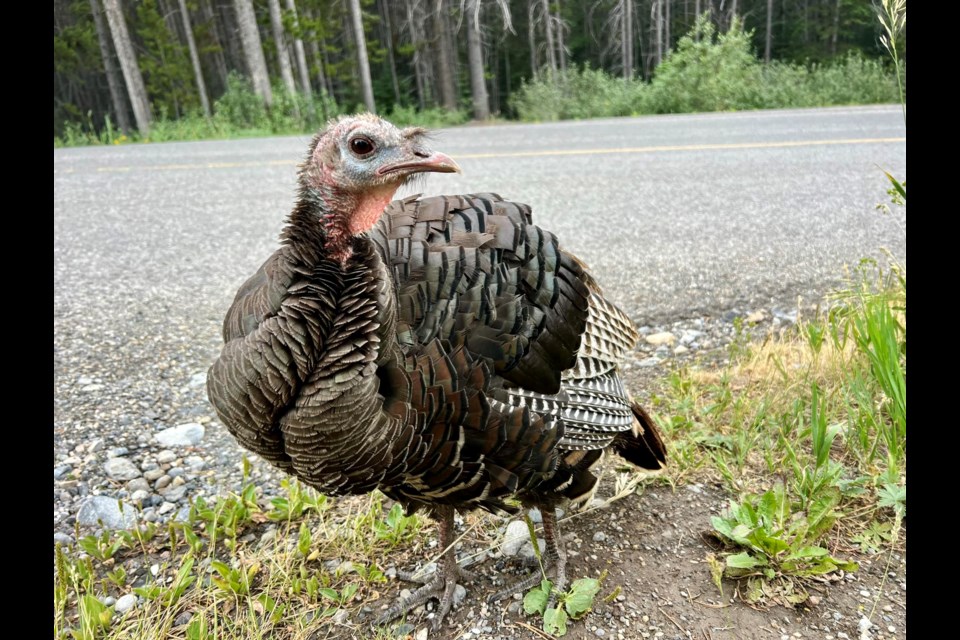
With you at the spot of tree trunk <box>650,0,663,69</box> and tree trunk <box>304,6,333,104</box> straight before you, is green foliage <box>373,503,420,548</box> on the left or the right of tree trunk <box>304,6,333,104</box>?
left

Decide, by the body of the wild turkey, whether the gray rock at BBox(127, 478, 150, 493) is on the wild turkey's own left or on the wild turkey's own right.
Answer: on the wild turkey's own right

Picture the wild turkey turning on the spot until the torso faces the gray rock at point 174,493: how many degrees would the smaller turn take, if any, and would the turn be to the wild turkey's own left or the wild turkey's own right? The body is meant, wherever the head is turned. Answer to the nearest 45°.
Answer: approximately 90° to the wild turkey's own right

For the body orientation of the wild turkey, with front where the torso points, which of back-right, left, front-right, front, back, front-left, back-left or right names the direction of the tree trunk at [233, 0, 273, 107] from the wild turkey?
back-right

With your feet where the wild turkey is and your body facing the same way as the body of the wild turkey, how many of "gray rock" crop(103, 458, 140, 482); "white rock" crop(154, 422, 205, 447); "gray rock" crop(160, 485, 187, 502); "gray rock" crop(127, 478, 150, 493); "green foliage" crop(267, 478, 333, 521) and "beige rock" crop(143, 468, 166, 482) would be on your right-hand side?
6

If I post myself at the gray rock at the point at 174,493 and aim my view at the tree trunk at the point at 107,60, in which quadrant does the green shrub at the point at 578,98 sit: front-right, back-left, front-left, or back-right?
front-right

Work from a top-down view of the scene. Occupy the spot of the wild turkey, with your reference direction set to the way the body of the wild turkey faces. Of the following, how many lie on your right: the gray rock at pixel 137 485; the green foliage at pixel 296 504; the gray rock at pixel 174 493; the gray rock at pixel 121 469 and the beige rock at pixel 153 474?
5

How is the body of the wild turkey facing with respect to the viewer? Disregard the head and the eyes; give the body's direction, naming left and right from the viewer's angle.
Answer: facing the viewer and to the left of the viewer

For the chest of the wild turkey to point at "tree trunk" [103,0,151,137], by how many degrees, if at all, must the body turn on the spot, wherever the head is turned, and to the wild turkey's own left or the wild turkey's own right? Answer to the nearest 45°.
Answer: approximately 135° to the wild turkey's own right

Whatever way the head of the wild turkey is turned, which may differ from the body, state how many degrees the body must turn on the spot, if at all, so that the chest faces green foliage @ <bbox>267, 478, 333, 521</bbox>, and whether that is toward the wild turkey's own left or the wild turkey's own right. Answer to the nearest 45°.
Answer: approximately 90° to the wild turkey's own right

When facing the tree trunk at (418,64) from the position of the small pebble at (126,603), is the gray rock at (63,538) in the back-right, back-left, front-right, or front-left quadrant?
front-left

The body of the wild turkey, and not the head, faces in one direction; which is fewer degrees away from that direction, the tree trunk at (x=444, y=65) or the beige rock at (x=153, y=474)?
the beige rock

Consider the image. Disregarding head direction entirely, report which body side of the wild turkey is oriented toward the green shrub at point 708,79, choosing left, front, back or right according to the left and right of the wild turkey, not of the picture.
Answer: back

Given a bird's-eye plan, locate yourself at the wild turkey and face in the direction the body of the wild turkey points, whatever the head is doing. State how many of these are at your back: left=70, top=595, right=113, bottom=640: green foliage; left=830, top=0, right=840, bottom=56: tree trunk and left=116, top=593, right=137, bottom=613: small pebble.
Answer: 1

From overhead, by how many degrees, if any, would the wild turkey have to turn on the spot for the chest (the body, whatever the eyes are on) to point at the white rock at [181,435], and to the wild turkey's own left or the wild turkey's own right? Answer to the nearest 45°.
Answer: approximately 90° to the wild turkey's own right

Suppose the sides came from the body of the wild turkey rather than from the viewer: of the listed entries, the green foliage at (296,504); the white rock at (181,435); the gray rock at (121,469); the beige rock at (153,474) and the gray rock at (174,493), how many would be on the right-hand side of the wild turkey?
5

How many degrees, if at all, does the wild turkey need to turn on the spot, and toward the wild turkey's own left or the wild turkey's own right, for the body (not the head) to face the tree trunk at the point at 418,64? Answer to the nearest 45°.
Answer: approximately 135° to the wild turkey's own right

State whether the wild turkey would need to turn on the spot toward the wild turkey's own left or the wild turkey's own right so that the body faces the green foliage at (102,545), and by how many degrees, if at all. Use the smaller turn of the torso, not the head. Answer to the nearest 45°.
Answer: approximately 45° to the wild turkey's own right
